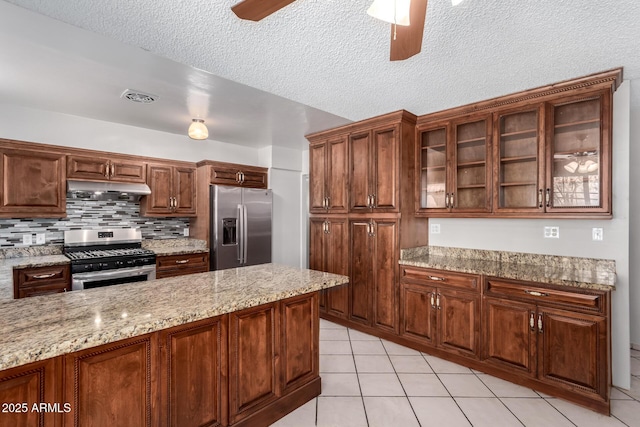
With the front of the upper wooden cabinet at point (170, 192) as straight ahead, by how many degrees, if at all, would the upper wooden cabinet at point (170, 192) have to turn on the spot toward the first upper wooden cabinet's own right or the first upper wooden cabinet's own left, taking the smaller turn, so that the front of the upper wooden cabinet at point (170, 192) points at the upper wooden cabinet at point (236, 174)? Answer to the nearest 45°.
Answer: approximately 90° to the first upper wooden cabinet's own left

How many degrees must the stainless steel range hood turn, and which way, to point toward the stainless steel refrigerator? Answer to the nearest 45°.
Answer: approximately 90° to its left

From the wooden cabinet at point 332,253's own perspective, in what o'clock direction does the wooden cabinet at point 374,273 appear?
the wooden cabinet at point 374,273 is roughly at 9 o'clock from the wooden cabinet at point 332,253.

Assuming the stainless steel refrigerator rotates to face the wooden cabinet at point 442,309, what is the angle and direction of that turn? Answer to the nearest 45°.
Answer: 0° — it already faces it

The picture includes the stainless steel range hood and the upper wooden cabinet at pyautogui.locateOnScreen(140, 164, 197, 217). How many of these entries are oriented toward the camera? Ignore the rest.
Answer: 2

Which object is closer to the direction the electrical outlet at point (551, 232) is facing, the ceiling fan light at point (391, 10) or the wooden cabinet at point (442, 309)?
the ceiling fan light

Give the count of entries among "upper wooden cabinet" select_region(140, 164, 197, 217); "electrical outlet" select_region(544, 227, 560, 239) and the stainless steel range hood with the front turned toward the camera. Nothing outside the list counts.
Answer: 3

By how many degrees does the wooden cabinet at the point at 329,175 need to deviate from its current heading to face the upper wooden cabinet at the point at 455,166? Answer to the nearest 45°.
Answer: approximately 90° to its left

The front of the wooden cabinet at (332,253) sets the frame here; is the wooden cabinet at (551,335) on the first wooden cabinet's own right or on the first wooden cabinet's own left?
on the first wooden cabinet's own left
